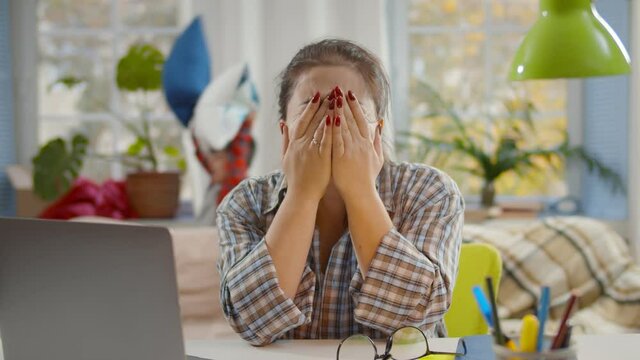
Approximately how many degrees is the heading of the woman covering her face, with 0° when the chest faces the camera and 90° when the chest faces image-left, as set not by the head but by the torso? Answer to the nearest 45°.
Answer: approximately 0°

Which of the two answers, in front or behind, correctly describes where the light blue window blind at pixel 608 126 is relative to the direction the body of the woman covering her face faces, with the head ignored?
behind

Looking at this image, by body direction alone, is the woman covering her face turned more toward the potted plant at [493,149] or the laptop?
the laptop

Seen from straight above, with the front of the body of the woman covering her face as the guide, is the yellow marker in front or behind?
in front

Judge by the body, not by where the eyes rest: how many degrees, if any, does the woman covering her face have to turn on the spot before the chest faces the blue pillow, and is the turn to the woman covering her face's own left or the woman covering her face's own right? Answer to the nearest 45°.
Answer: approximately 180°

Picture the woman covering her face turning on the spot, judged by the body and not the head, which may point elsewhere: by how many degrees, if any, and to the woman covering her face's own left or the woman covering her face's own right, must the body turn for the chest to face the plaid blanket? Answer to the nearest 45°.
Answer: approximately 135° to the woman covering her face's own left

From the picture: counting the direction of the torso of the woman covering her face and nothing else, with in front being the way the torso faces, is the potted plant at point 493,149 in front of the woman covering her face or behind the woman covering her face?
behind

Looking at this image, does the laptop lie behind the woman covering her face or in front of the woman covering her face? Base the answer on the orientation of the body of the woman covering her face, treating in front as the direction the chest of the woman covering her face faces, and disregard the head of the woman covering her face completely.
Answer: in front

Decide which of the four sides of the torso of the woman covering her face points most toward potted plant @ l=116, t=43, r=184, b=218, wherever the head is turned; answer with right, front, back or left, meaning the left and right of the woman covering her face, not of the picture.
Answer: back
